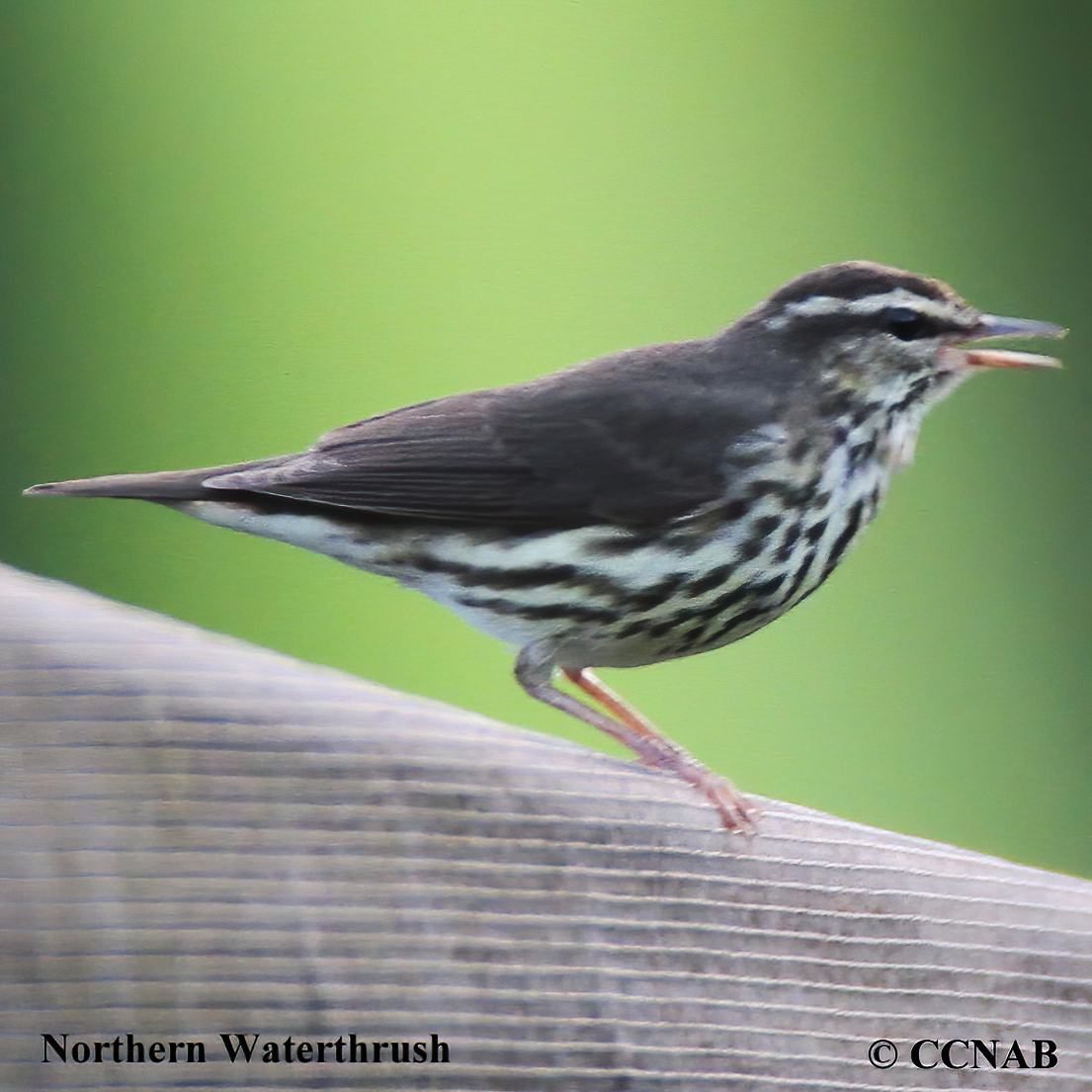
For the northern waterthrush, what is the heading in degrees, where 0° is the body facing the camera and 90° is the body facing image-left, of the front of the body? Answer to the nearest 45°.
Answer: approximately 270°
